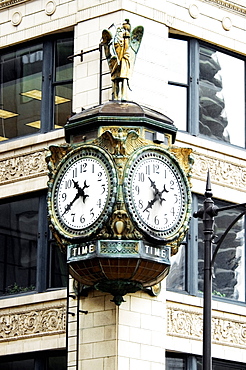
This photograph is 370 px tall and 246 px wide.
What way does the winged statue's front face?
toward the camera
